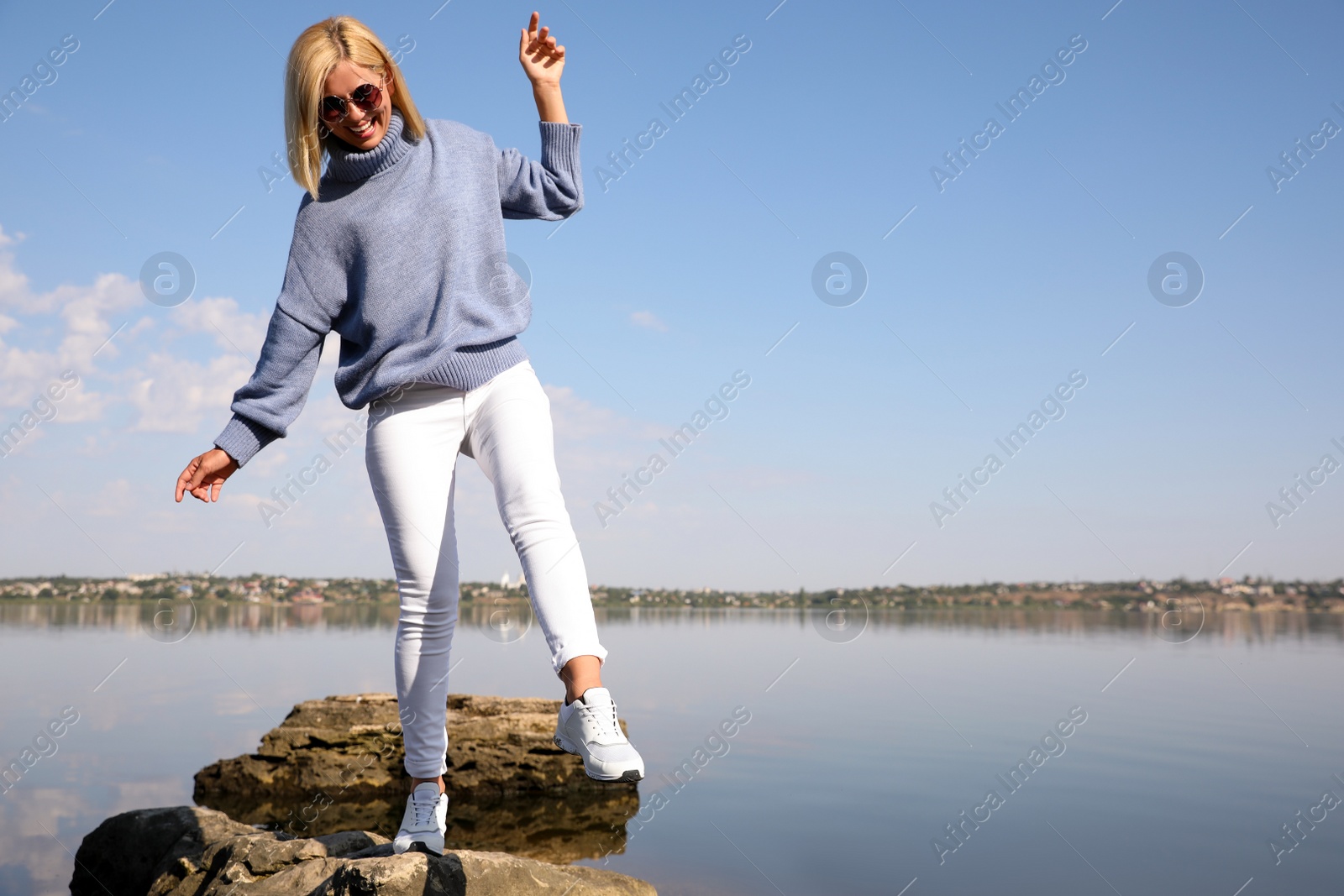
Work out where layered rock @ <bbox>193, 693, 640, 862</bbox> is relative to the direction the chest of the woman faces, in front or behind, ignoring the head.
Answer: behind

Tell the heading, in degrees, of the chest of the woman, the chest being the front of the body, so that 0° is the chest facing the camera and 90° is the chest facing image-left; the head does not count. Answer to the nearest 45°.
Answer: approximately 0°
